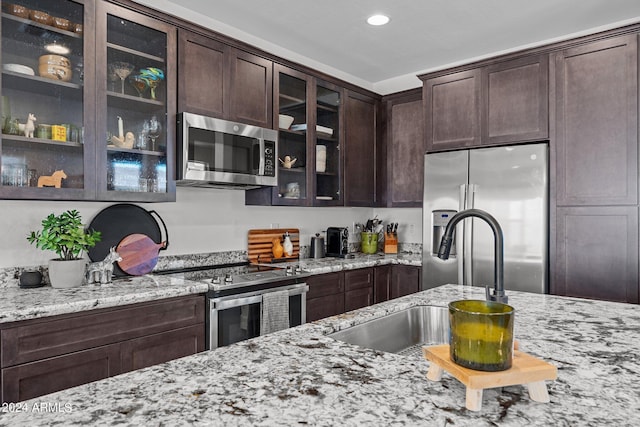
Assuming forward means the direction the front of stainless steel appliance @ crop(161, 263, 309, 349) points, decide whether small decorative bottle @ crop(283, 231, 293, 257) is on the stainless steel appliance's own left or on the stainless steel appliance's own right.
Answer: on the stainless steel appliance's own left

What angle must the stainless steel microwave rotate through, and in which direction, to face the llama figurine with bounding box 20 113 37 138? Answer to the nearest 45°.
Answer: approximately 90° to its right

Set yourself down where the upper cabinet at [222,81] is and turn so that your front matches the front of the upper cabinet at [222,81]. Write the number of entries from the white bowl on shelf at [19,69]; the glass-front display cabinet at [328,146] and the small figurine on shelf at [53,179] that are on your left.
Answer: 1

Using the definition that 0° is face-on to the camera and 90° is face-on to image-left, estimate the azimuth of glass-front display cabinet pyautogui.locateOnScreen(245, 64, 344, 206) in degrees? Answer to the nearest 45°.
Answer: approximately 315°

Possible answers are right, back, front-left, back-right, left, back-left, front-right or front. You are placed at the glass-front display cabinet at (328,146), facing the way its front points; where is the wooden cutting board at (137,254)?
right

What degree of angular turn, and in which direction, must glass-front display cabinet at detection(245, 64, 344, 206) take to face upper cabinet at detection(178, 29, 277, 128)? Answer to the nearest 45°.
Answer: approximately 90° to its right

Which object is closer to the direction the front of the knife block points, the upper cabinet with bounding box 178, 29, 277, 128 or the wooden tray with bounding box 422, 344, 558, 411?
the wooden tray

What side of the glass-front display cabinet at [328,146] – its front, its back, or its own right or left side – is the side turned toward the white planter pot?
right
